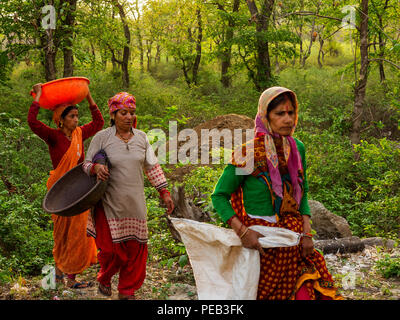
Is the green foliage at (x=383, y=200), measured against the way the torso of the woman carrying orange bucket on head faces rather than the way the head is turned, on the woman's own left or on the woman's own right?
on the woman's own left

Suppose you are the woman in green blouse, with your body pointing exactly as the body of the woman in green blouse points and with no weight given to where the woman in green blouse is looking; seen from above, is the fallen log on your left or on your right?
on your left

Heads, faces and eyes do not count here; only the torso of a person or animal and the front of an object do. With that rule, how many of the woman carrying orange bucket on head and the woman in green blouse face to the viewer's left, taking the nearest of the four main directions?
0

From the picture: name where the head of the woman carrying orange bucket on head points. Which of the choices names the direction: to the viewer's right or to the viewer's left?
to the viewer's right

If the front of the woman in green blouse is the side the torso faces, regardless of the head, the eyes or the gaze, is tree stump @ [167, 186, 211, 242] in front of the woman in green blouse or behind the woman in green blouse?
behind

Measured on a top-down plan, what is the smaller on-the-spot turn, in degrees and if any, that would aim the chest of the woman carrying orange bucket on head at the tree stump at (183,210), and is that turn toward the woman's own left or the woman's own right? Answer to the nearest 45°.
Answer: approximately 45° to the woman's own left

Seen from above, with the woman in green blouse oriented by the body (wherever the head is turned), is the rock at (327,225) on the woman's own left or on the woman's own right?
on the woman's own left
